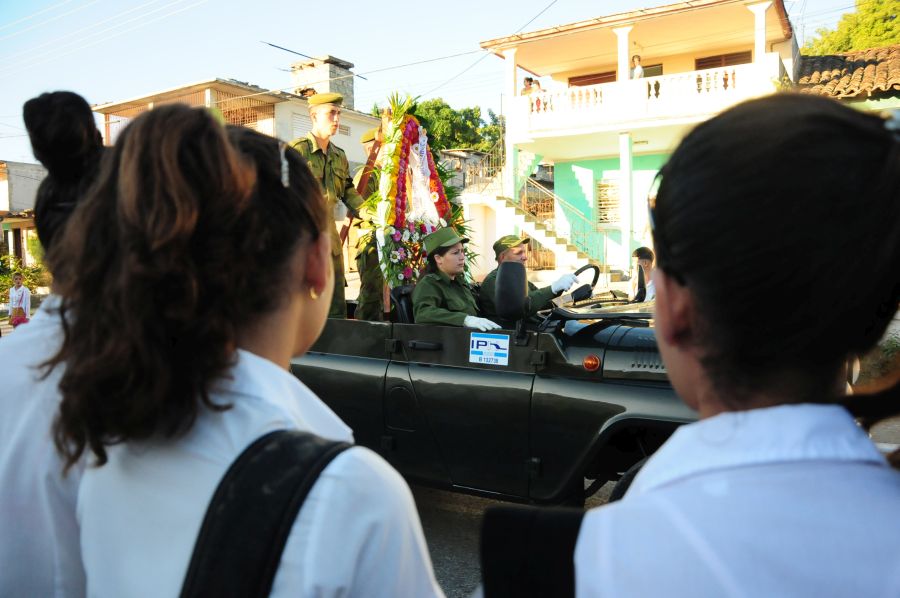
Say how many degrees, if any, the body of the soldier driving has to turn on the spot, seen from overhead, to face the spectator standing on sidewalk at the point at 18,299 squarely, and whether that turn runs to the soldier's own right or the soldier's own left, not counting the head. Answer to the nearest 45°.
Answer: approximately 135° to the soldier's own left

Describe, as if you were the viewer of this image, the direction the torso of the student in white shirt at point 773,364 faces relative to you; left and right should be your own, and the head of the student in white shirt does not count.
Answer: facing away from the viewer and to the left of the viewer

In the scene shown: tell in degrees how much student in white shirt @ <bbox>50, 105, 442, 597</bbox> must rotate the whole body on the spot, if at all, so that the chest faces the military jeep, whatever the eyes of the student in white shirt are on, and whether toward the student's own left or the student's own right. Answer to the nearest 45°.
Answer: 0° — they already face it

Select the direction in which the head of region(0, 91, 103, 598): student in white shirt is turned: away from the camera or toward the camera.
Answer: away from the camera

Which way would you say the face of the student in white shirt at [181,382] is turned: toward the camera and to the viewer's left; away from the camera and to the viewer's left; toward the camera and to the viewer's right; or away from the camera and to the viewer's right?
away from the camera and to the viewer's right

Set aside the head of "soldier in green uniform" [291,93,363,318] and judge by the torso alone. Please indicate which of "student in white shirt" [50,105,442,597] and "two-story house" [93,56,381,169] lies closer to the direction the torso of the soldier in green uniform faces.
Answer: the student in white shirt

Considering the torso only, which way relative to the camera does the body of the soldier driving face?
to the viewer's right

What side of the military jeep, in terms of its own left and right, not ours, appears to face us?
right

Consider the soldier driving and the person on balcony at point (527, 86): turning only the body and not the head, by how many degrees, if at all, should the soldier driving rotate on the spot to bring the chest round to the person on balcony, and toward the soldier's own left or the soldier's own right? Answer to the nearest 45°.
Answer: approximately 90° to the soldier's own left

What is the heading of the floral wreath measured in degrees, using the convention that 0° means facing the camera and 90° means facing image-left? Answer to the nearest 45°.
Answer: approximately 315°
